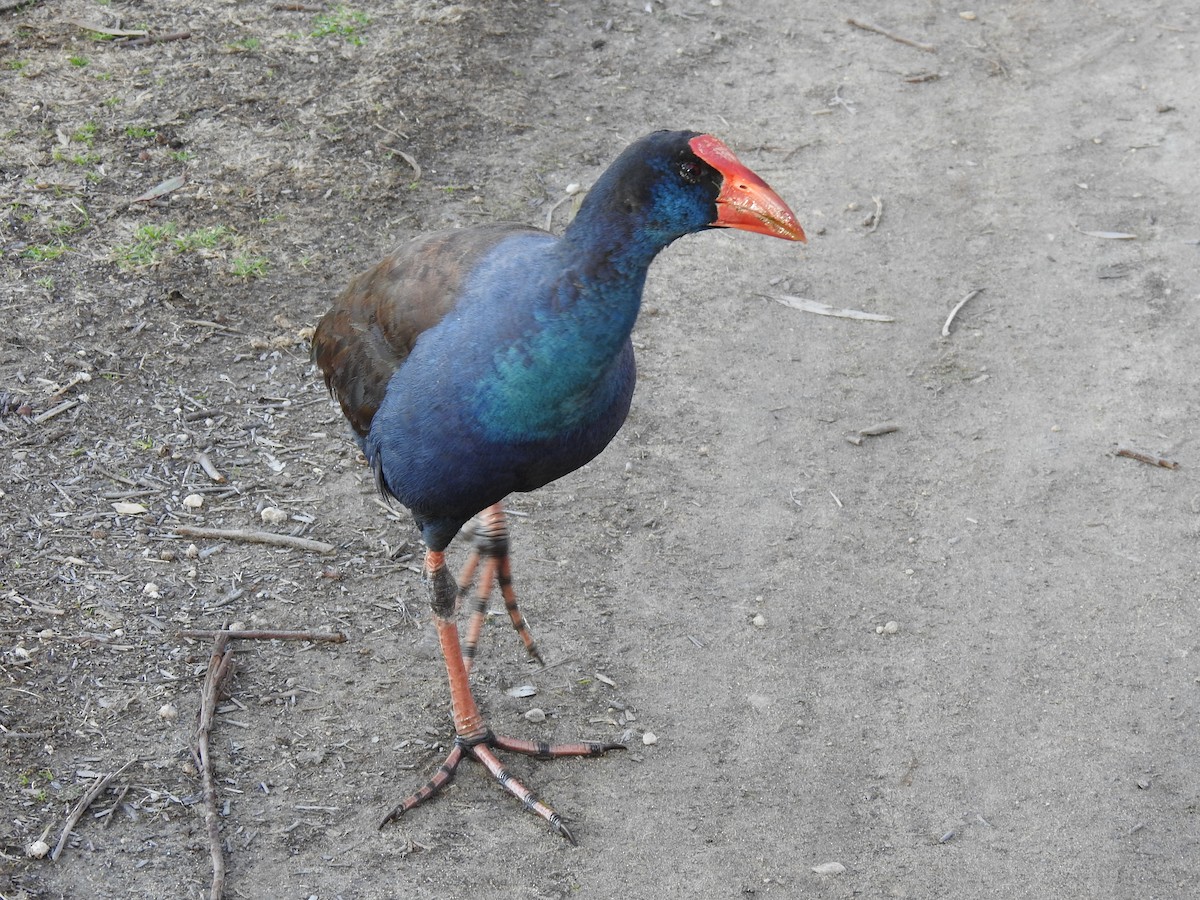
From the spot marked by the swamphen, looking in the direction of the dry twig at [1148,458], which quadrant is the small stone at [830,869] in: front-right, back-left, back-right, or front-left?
front-right

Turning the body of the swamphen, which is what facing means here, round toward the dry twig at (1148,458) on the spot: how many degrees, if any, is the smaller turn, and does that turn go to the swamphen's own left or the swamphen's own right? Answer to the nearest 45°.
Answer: approximately 90° to the swamphen's own left

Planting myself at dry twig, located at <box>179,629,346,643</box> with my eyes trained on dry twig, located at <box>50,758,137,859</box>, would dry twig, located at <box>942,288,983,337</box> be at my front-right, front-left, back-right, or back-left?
back-left

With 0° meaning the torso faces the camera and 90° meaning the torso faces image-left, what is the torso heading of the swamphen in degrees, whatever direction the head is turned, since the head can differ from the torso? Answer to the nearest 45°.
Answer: approximately 315°

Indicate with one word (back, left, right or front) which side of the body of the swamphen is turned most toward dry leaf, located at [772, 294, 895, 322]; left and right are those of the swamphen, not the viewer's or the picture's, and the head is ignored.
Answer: left

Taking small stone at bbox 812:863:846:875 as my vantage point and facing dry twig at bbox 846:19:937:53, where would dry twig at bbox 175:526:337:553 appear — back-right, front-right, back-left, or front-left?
front-left
